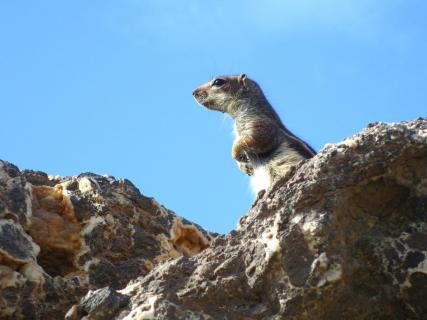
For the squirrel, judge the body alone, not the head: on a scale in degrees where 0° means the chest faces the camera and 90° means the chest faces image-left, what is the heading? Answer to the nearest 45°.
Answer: approximately 90°
